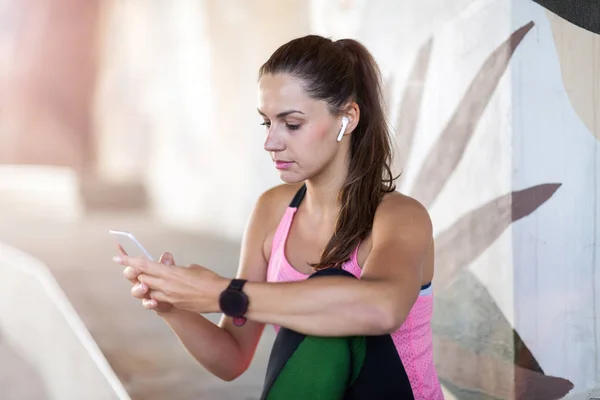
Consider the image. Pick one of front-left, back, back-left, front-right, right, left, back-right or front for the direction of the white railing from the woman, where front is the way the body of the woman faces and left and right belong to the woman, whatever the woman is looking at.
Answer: right

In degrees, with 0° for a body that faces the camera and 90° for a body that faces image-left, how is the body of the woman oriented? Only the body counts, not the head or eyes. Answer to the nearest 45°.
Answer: approximately 45°
